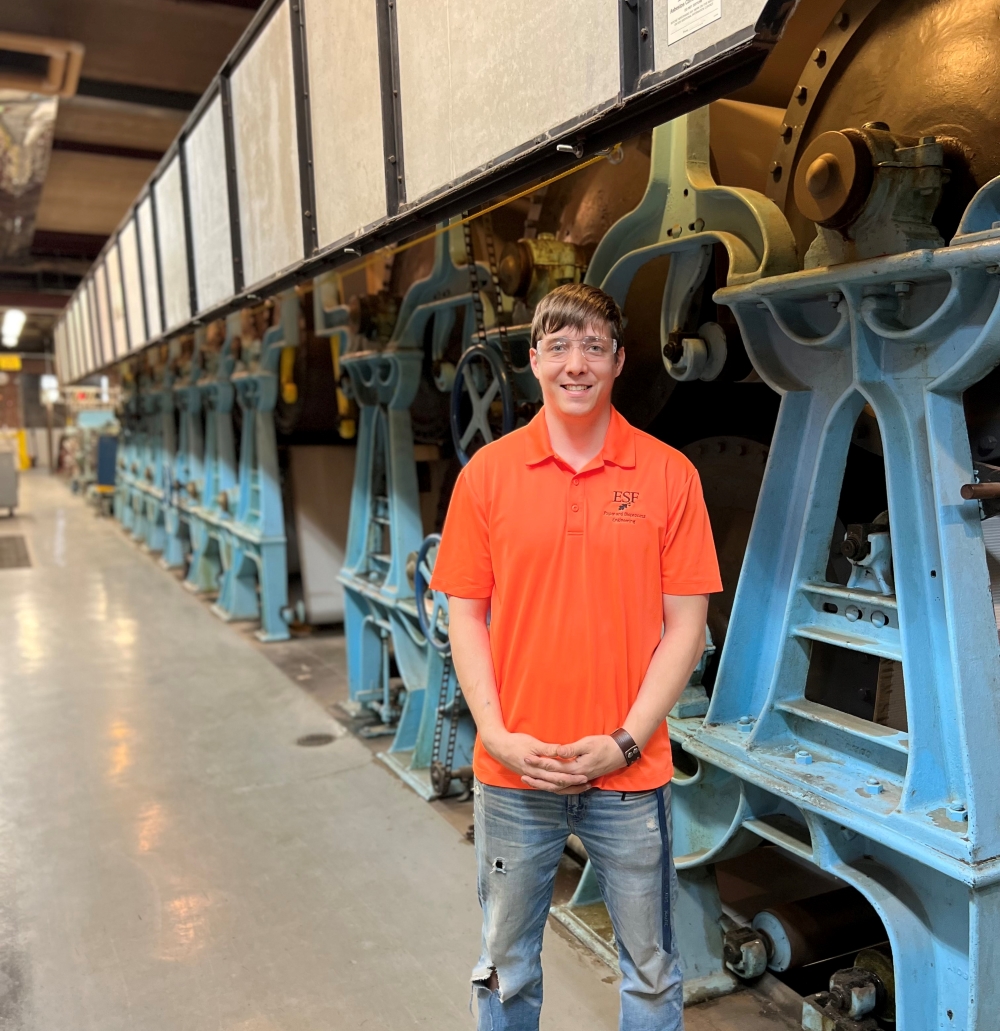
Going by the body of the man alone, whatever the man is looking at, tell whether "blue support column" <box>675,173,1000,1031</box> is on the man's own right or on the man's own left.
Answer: on the man's own left

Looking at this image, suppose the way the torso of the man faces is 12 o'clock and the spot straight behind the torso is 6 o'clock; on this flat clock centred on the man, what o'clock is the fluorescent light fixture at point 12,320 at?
The fluorescent light fixture is roughly at 5 o'clock from the man.

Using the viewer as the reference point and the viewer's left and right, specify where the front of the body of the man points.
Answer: facing the viewer

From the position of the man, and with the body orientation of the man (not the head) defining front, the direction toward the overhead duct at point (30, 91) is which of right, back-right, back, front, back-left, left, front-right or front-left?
back-right
